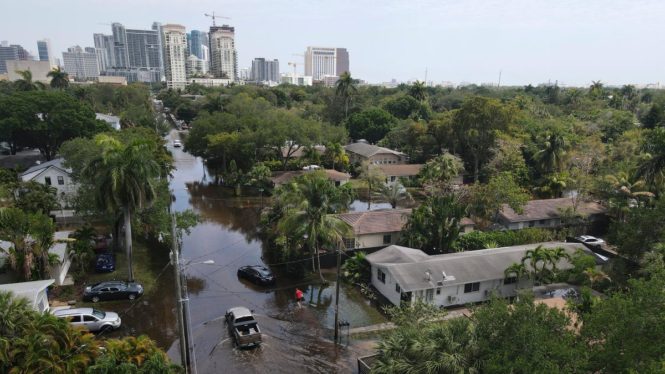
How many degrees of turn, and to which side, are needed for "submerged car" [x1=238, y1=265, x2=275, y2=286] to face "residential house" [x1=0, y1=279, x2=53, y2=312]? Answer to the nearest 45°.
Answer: approximately 135° to its right

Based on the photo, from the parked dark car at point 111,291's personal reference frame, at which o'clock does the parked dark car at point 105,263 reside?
the parked dark car at point 105,263 is roughly at 9 o'clock from the parked dark car at point 111,291.

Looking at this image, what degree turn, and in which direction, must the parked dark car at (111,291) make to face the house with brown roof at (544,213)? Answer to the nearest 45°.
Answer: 0° — it already faces it

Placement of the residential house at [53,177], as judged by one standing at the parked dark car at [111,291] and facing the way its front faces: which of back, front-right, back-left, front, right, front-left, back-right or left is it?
left

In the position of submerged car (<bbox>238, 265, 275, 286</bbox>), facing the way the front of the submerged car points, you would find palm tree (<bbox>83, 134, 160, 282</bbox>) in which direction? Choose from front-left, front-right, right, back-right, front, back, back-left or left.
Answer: back-right

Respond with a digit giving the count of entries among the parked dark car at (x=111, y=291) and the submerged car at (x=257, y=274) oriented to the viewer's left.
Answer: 0

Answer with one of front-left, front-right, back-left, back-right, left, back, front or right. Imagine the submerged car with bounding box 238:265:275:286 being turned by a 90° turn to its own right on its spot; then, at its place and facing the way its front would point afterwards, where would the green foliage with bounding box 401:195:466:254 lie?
back-left

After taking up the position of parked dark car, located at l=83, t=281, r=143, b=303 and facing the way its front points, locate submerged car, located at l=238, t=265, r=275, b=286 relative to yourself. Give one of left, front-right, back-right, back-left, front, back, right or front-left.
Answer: front

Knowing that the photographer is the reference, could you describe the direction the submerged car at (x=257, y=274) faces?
facing the viewer and to the right of the viewer

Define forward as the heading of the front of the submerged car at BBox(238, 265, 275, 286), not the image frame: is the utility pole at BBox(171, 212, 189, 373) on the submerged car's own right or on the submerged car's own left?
on the submerged car's own right
